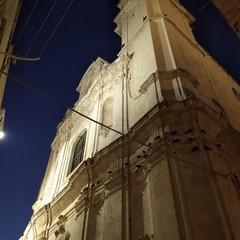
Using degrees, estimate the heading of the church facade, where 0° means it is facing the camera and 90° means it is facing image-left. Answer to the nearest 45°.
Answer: approximately 45°
